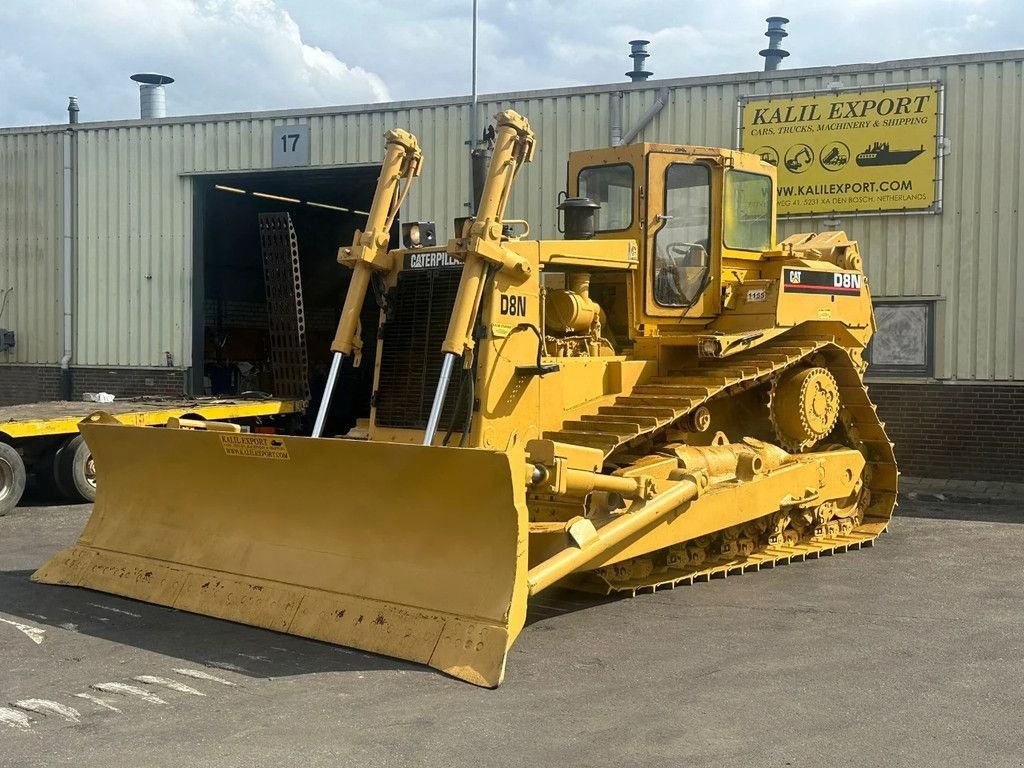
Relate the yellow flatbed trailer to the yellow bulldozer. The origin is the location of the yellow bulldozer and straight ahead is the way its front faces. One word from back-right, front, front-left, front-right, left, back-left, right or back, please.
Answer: right

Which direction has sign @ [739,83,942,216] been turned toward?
toward the camera

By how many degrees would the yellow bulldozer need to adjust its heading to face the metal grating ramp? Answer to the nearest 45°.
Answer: approximately 135° to its right

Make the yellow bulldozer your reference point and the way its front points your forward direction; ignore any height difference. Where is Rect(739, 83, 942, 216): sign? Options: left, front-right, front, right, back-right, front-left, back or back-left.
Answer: back

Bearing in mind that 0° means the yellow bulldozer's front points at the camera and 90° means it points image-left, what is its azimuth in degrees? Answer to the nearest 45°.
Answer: approximately 45°

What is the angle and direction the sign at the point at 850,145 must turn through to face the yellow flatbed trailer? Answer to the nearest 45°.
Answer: approximately 45° to its right

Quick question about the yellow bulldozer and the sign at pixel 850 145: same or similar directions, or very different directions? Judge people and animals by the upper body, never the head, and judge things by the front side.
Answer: same or similar directions

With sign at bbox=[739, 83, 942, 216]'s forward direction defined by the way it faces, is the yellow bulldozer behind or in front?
in front

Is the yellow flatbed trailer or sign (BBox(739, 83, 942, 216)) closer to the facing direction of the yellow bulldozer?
the yellow flatbed trailer

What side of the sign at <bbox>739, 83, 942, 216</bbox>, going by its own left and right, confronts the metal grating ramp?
right

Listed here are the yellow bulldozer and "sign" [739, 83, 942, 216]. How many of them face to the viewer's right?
0
